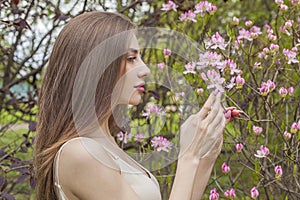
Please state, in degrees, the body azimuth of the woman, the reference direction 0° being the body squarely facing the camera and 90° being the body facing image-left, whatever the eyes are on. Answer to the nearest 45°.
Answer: approximately 270°

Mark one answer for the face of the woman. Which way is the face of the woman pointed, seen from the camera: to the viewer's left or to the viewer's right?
to the viewer's right
